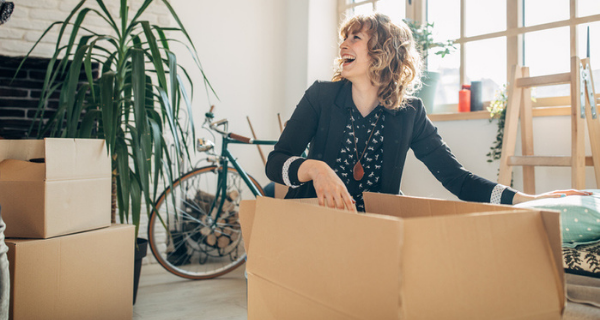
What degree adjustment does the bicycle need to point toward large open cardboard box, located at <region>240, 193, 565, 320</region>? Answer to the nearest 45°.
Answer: approximately 90° to its left

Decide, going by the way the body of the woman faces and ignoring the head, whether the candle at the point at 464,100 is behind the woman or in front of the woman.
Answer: behind

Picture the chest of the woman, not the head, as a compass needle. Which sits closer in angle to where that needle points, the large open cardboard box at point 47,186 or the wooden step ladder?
the large open cardboard box

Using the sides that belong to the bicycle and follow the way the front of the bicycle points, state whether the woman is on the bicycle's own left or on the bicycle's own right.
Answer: on the bicycle's own left

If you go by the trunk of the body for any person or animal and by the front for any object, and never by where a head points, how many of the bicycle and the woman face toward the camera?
1

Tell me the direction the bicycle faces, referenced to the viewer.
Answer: facing to the left of the viewer

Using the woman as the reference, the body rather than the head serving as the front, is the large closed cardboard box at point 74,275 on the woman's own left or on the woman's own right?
on the woman's own right

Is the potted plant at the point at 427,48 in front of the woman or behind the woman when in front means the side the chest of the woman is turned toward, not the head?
behind

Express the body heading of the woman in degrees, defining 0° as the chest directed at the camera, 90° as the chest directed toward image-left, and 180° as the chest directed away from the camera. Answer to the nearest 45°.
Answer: approximately 0°
